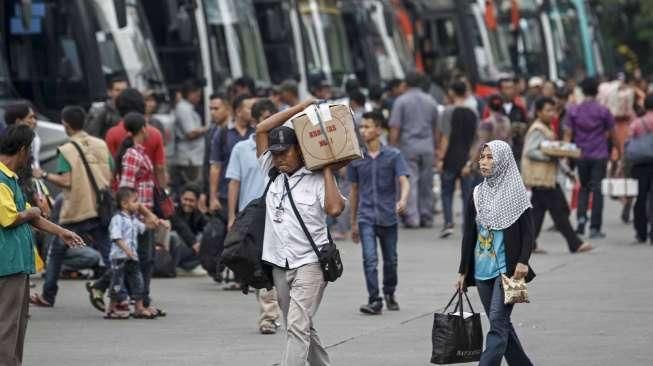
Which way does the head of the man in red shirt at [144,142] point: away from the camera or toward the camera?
away from the camera

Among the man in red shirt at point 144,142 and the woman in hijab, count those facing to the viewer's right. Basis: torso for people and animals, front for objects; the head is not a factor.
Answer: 0

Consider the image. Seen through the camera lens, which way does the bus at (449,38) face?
facing the viewer and to the right of the viewer

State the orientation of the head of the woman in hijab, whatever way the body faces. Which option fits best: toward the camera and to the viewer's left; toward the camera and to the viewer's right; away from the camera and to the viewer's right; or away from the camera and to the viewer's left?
toward the camera and to the viewer's left

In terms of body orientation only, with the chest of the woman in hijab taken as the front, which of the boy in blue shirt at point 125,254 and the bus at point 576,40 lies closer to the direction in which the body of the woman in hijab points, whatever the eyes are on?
the boy in blue shirt

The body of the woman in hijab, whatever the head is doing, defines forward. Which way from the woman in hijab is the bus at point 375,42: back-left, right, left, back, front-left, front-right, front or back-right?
back-right

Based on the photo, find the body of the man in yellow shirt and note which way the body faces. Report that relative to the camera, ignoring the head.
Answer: to the viewer's right

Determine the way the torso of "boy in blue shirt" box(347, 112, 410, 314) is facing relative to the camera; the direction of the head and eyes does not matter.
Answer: toward the camera

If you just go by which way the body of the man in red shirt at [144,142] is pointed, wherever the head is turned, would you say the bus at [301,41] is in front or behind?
in front

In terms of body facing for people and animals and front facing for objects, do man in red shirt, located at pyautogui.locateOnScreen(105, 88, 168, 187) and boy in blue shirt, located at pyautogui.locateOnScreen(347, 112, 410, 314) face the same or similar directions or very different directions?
very different directions

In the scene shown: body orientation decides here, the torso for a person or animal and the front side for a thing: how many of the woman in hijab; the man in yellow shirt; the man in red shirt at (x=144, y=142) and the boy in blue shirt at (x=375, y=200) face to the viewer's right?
1

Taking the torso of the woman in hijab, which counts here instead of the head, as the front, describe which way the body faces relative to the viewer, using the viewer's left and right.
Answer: facing the viewer and to the left of the viewer

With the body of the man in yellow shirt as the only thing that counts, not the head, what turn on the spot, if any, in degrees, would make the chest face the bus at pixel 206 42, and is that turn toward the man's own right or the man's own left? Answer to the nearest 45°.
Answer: approximately 90° to the man's own left

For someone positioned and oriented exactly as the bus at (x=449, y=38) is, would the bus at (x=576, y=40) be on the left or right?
on its left

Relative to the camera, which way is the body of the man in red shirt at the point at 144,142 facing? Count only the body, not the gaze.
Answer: away from the camera

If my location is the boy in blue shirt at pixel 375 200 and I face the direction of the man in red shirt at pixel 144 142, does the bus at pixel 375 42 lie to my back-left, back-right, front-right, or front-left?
front-right
